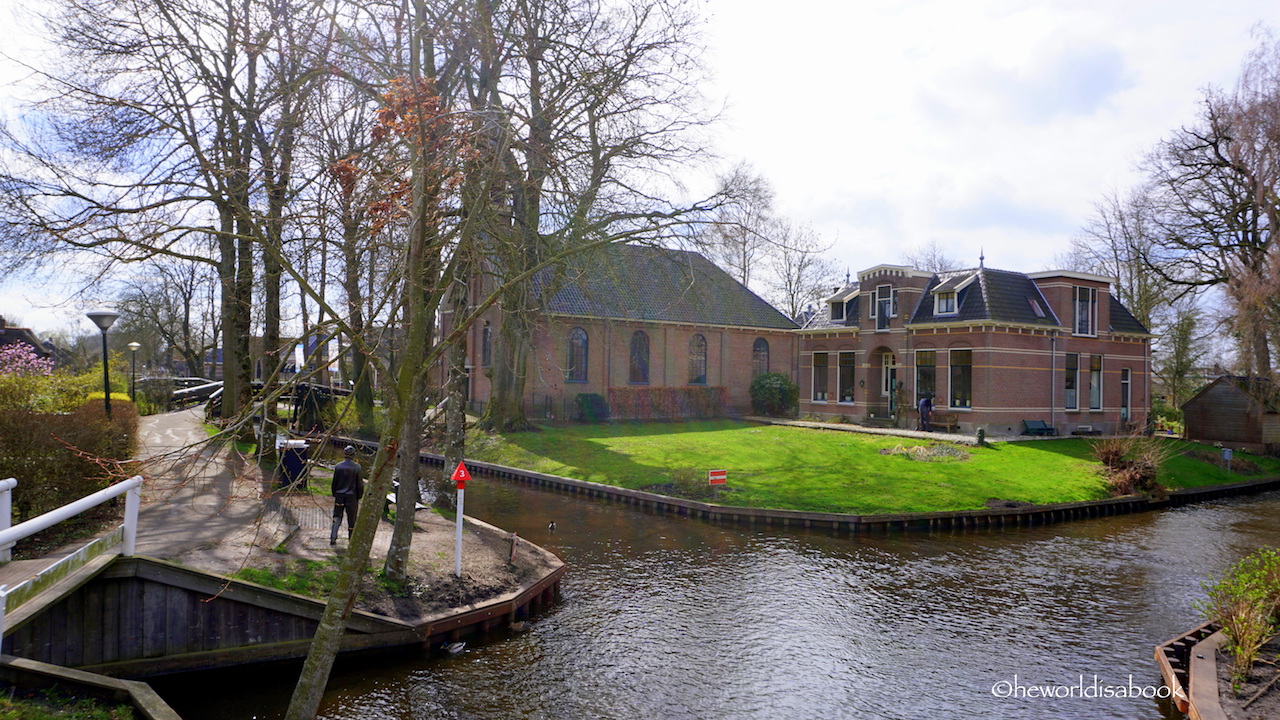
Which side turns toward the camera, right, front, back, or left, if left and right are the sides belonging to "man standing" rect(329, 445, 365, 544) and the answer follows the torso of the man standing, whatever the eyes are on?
back

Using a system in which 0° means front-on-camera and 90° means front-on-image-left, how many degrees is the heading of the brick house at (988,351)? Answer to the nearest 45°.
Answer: approximately 45°

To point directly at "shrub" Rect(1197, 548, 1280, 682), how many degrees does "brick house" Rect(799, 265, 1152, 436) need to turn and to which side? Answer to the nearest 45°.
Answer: approximately 45° to its left

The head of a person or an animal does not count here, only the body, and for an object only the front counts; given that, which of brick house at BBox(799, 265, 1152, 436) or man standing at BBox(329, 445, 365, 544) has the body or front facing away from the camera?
the man standing

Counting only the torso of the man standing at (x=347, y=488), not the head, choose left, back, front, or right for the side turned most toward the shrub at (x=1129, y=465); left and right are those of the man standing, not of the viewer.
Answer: right

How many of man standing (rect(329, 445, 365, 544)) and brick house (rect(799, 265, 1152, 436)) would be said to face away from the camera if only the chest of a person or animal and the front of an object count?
1

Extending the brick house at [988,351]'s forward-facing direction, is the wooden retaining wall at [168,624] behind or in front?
in front
